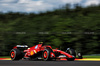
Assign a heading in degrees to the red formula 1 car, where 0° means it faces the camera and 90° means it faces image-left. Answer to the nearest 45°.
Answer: approximately 315°
